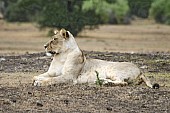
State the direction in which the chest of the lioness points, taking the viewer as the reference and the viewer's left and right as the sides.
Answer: facing to the left of the viewer
